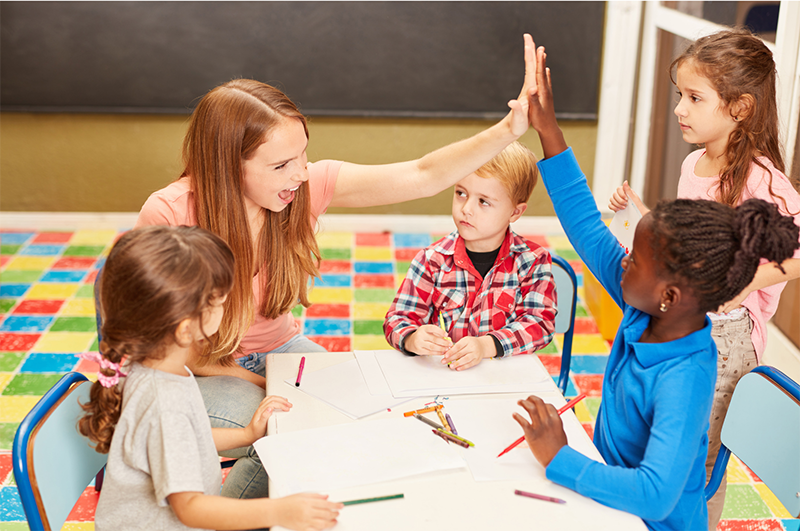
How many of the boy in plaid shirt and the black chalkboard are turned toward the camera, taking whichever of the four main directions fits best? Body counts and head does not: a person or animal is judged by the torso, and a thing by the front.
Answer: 2

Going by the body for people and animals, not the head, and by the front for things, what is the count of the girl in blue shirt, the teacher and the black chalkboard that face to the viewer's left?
1

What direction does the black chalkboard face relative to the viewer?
toward the camera

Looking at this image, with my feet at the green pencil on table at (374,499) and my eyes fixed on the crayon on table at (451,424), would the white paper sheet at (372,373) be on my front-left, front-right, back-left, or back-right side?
front-left

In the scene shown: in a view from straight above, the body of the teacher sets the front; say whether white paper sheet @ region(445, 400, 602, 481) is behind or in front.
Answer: in front

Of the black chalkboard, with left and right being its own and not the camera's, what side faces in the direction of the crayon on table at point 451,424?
front

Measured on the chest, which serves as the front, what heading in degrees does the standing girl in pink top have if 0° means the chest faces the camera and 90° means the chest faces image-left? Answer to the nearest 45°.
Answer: approximately 45°

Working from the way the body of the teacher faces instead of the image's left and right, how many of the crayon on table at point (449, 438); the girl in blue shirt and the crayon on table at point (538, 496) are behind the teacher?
0

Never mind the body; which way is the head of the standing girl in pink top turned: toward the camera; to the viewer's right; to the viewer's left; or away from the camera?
to the viewer's left

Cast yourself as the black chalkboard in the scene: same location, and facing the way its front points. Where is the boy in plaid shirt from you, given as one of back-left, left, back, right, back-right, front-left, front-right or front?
front

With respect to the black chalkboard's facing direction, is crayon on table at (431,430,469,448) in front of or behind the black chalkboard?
in front

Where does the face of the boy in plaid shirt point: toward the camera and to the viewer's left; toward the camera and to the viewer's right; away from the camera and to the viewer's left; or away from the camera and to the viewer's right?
toward the camera and to the viewer's left

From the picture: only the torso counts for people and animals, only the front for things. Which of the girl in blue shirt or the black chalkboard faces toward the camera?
the black chalkboard

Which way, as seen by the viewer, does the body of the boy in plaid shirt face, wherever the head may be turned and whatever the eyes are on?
toward the camera

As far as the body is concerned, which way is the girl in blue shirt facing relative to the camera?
to the viewer's left
